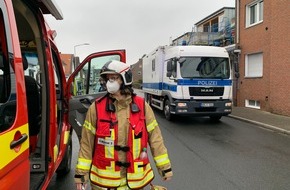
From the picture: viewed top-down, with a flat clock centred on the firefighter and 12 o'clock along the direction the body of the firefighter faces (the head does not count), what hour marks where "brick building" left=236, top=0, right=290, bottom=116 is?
The brick building is roughly at 7 o'clock from the firefighter.

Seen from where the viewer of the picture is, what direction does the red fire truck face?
facing away from the viewer and to the right of the viewer

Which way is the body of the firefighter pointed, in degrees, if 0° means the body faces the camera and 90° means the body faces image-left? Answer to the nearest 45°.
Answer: approximately 0°

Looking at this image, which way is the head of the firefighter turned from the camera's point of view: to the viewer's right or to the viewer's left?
to the viewer's left

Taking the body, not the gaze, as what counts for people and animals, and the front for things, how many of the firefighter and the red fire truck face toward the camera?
1

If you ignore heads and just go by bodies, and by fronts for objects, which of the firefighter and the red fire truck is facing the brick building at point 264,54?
the red fire truck

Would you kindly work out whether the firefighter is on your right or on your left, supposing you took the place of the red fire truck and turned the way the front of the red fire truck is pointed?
on your right

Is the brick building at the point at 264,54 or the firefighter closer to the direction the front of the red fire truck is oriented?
the brick building
